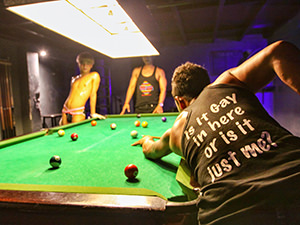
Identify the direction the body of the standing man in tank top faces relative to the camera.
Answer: toward the camera

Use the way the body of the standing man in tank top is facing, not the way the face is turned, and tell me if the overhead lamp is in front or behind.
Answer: in front

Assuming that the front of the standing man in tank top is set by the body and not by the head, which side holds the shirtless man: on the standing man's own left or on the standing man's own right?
on the standing man's own right

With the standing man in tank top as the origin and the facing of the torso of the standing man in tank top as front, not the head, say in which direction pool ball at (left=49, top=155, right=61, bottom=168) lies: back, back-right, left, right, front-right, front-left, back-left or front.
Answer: front

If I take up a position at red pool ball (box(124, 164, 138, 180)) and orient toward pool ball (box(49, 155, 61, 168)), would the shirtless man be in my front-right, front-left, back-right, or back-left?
front-right

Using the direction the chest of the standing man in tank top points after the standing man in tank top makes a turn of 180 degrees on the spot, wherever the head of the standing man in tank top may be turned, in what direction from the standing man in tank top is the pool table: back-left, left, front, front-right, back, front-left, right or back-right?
back

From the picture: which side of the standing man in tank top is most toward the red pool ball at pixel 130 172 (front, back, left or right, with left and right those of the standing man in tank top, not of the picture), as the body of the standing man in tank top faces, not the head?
front

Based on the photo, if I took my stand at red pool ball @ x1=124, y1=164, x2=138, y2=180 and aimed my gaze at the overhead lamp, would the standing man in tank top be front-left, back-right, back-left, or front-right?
front-right
